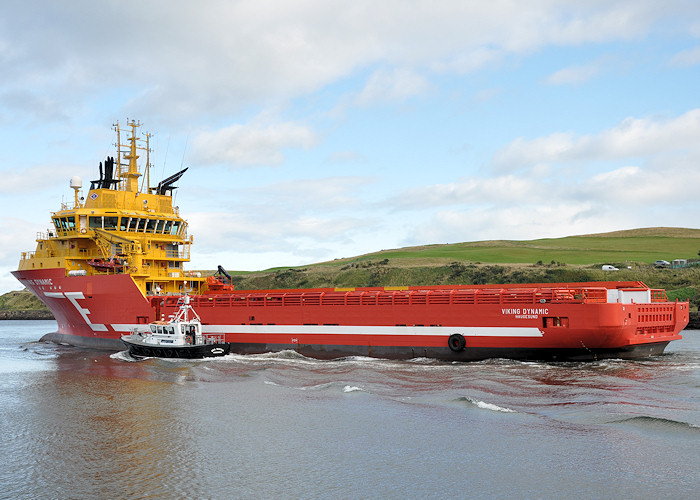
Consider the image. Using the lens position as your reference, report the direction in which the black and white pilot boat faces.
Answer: facing to the left of the viewer

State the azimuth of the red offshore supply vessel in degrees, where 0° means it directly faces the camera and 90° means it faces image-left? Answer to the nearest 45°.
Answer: approximately 135°
